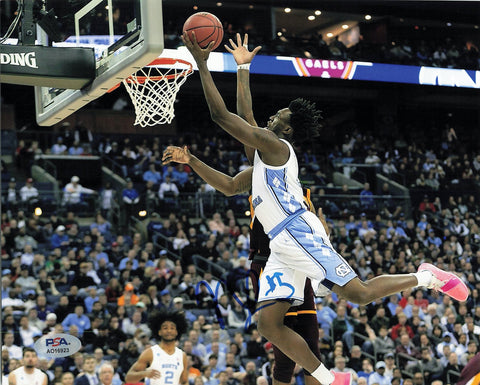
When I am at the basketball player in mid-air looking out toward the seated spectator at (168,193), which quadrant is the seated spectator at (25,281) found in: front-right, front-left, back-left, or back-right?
front-left

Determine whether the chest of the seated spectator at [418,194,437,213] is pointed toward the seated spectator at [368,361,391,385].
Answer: yes

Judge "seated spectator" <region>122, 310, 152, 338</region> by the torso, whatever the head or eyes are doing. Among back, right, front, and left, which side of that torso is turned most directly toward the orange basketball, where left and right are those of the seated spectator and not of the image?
front

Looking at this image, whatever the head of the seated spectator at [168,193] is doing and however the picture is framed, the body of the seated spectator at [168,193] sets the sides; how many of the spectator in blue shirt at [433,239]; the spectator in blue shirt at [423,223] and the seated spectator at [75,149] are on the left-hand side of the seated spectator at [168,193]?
2

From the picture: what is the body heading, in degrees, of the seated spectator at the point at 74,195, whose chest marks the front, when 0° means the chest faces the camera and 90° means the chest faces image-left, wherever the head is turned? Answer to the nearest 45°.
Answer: approximately 315°

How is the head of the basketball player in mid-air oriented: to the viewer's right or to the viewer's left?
to the viewer's left

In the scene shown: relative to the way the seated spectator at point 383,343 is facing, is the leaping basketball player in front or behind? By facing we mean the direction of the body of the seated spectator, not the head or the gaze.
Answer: in front

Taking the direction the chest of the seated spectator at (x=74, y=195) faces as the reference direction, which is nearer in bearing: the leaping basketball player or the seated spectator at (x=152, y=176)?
the leaping basketball player

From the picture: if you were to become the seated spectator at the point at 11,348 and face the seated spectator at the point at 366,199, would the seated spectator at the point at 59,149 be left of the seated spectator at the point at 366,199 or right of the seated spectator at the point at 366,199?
left

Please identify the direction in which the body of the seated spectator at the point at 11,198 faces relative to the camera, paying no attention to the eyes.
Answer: toward the camera

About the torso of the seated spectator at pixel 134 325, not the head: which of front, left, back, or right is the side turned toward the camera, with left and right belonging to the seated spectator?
front

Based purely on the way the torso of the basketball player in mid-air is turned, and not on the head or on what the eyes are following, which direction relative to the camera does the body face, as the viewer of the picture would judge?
to the viewer's left

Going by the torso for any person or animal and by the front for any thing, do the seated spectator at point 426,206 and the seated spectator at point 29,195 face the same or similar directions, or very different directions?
same or similar directions

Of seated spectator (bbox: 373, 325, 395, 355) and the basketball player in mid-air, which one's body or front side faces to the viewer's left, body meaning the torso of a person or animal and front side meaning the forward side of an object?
the basketball player in mid-air

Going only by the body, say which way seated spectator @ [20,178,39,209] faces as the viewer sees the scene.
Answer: toward the camera
